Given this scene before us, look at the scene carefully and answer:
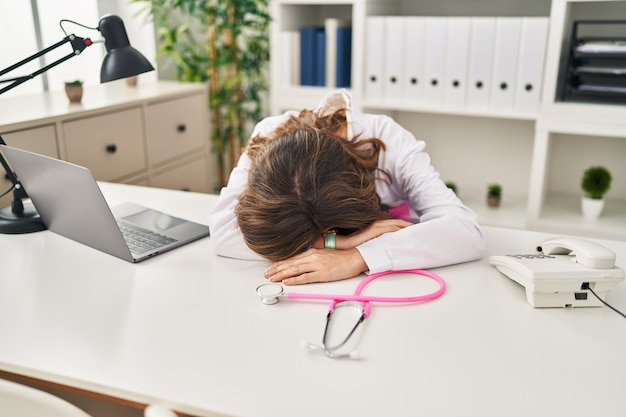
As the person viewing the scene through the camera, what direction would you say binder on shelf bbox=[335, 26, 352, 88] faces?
facing the viewer

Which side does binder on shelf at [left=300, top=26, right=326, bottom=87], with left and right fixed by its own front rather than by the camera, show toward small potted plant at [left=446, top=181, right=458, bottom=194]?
left

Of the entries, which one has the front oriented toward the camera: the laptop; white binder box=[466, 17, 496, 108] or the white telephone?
the white binder

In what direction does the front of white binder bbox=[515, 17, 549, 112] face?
toward the camera

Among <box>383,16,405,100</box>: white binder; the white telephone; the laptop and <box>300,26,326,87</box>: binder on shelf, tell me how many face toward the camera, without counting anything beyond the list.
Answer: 2

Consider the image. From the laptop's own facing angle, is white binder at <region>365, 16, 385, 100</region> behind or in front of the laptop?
in front

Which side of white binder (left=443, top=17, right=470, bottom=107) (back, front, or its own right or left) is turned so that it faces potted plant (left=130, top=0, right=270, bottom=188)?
right

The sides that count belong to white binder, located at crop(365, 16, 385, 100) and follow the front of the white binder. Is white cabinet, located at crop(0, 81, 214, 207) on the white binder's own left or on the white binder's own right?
on the white binder's own right

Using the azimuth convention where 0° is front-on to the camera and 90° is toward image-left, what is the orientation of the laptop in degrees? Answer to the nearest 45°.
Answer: approximately 225°

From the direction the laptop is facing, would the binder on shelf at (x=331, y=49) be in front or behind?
in front

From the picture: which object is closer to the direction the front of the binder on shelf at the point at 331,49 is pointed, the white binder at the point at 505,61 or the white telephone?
the white telephone

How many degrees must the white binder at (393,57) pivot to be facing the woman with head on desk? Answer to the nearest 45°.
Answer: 0° — it already faces them

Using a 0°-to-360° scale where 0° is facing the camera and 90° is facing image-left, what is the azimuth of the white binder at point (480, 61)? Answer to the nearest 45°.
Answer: approximately 0°

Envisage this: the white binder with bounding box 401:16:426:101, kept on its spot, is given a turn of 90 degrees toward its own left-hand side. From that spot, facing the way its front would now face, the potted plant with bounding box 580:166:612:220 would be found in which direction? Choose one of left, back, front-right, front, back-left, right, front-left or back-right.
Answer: front

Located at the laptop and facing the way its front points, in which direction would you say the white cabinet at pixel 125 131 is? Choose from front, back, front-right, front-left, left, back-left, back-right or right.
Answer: front-left
